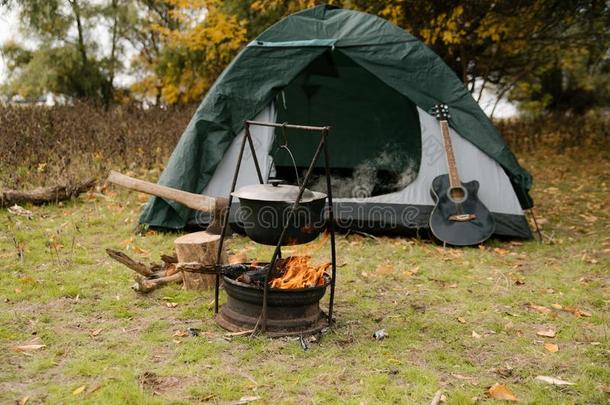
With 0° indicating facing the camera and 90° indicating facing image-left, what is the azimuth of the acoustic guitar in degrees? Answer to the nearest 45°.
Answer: approximately 0°

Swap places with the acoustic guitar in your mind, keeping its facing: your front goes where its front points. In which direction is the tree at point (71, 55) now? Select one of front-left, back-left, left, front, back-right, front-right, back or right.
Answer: back-right

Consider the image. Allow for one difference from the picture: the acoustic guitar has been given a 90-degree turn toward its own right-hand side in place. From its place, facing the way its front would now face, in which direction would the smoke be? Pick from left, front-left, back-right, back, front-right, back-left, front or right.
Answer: front-right

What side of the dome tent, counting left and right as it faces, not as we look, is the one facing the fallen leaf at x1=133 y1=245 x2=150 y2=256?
right

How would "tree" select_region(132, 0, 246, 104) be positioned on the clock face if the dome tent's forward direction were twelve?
The tree is roughly at 5 o'clock from the dome tent.

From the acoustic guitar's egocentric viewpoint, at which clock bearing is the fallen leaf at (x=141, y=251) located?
The fallen leaf is roughly at 2 o'clock from the acoustic guitar.

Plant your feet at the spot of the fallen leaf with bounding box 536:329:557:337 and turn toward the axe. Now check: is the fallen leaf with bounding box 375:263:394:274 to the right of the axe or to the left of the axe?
right

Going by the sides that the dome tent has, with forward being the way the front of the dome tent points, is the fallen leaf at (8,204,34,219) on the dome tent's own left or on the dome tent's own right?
on the dome tent's own right
